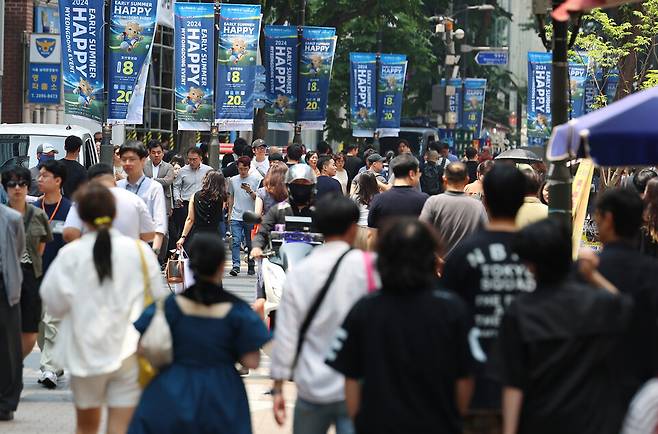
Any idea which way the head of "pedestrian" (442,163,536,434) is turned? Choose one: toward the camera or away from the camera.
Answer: away from the camera

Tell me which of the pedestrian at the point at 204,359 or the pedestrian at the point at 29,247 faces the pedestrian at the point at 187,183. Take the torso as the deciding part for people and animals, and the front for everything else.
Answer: the pedestrian at the point at 204,359

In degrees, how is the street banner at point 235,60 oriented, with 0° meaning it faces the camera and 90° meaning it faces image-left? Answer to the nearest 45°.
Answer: approximately 0°

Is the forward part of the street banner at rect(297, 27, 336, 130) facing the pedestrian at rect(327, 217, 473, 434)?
yes

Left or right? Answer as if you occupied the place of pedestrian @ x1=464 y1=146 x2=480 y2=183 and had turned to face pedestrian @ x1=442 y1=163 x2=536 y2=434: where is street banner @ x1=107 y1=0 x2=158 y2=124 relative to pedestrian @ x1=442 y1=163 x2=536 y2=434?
right

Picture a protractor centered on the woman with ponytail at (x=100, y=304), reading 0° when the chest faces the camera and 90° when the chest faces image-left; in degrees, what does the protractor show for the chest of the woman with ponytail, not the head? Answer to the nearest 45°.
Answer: approximately 180°

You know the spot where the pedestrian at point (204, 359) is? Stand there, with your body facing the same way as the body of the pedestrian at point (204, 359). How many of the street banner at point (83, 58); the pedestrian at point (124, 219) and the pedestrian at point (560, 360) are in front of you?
2

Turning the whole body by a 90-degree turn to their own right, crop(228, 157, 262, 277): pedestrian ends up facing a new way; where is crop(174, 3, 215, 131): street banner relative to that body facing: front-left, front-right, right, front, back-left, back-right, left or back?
right

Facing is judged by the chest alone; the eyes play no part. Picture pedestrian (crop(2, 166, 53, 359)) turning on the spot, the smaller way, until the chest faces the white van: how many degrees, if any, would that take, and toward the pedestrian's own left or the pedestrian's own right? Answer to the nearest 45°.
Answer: approximately 180°

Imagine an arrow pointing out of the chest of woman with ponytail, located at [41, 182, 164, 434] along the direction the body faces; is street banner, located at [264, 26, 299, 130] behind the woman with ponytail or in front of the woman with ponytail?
in front

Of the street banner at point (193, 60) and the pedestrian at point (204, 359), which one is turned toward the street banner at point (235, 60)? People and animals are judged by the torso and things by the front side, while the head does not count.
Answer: the pedestrian

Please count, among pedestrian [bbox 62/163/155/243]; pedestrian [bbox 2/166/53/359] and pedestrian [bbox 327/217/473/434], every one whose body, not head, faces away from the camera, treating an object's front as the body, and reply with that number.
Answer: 2

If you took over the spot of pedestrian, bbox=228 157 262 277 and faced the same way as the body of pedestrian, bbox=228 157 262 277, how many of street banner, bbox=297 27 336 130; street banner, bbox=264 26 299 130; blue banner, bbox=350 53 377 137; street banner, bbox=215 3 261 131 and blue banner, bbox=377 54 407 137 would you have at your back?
5

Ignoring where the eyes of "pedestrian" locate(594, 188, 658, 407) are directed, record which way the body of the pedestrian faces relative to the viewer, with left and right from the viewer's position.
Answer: facing away from the viewer and to the left of the viewer

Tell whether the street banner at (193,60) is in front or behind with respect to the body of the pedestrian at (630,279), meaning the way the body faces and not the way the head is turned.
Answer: in front
